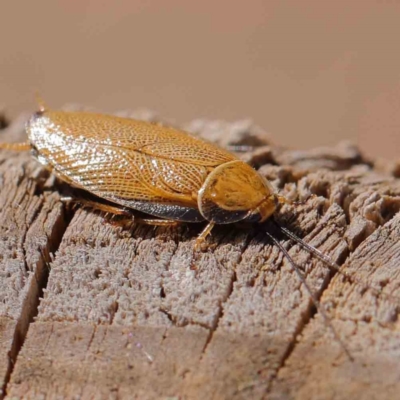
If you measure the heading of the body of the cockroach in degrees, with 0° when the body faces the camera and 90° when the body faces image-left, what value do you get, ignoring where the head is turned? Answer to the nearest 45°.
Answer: approximately 315°
